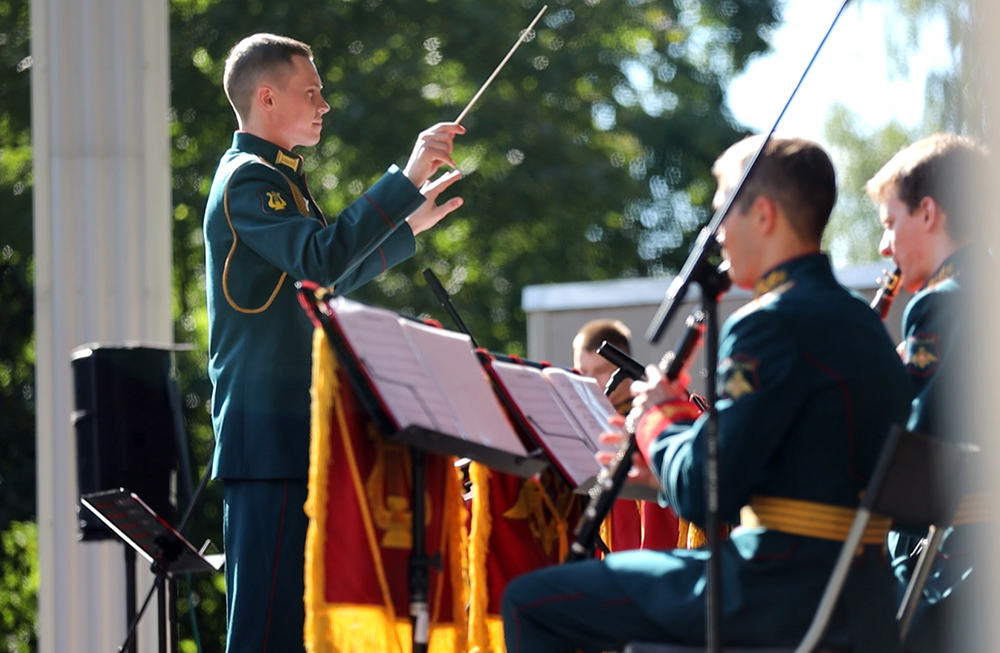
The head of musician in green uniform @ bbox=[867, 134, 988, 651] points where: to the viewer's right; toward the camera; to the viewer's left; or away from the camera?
to the viewer's left

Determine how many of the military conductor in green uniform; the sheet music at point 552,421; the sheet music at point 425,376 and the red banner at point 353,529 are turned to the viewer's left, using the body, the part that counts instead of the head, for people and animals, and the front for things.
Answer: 0

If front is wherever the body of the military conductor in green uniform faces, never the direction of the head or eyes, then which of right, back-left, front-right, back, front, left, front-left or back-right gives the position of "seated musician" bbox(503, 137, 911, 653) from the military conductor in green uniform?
front-right

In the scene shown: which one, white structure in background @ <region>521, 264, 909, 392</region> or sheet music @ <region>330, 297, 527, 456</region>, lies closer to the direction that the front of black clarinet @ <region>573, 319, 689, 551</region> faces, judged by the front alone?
the sheet music

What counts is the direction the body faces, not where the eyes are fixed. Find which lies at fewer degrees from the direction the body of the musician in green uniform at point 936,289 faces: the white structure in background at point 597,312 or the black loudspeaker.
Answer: the black loudspeaker

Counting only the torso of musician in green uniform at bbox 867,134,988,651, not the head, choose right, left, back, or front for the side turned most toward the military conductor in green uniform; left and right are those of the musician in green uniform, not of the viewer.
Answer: front

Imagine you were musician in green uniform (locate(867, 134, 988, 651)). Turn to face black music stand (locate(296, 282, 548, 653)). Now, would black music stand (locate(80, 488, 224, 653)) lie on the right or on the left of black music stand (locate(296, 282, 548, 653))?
right

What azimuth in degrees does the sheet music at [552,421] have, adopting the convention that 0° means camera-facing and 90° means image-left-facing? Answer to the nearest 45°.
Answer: approximately 315°

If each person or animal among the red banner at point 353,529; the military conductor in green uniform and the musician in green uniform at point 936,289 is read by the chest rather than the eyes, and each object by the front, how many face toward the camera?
1

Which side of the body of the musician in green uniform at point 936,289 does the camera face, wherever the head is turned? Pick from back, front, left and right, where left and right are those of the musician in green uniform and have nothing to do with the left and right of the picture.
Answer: left

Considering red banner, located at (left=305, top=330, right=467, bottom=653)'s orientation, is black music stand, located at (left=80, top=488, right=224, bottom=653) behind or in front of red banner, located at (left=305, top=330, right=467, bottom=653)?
behind

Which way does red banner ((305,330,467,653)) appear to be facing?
toward the camera

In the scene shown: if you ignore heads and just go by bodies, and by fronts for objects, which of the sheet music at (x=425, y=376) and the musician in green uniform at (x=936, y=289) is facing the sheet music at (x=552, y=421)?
the musician in green uniform
